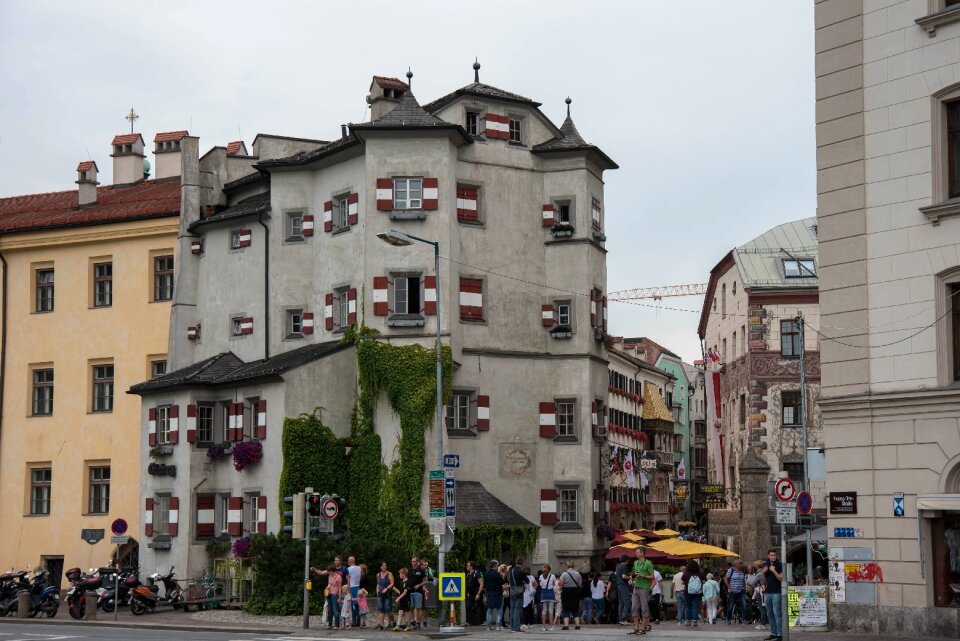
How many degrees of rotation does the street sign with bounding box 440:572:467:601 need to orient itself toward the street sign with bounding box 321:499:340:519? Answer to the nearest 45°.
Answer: approximately 135° to its right

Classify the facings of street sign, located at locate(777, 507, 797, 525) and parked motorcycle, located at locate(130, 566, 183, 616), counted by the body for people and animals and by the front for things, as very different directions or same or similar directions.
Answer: very different directions

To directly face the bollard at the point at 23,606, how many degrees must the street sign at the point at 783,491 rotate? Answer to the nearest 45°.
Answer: approximately 135° to its right

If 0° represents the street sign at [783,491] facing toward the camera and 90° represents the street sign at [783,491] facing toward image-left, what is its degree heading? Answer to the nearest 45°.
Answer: approximately 0°

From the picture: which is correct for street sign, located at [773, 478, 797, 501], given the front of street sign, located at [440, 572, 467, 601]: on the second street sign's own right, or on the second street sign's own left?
on the second street sign's own left
